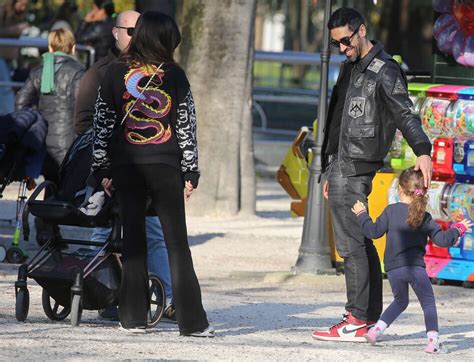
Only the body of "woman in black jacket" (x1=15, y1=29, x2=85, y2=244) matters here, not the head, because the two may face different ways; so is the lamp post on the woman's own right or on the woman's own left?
on the woman's own right

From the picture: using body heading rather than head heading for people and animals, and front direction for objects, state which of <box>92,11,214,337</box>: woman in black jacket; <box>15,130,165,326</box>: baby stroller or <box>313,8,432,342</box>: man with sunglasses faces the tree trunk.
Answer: the woman in black jacket

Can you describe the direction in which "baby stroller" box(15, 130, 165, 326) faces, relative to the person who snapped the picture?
facing the viewer and to the left of the viewer

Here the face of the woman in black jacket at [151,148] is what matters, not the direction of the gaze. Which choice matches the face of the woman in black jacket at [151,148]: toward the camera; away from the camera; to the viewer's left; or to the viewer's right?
away from the camera

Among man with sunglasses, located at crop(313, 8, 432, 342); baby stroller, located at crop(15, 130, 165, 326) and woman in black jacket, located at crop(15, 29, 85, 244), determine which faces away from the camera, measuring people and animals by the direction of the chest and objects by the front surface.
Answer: the woman in black jacket

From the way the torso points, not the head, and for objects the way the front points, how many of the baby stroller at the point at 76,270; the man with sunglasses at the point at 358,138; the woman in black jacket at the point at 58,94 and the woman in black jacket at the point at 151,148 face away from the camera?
2

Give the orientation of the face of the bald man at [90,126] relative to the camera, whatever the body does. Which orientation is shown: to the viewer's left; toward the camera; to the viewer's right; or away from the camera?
to the viewer's right

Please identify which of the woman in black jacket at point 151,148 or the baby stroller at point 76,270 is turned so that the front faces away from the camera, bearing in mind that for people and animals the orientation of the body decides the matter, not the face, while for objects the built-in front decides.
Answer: the woman in black jacket

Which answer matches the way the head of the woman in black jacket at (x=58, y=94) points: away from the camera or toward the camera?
away from the camera

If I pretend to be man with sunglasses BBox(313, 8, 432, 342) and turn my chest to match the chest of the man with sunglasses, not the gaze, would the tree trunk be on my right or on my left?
on my right

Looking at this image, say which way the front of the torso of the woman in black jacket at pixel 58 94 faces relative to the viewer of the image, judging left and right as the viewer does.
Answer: facing away from the viewer

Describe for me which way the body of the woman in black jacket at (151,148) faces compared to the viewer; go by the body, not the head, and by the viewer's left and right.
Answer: facing away from the viewer
